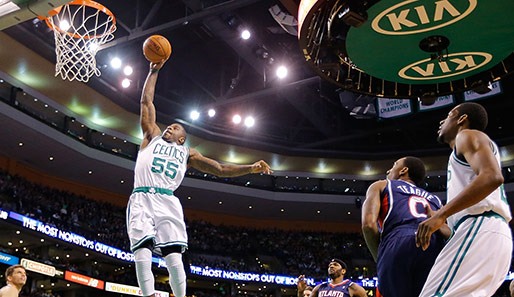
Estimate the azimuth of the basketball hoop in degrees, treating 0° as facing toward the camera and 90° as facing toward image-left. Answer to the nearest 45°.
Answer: approximately 270°

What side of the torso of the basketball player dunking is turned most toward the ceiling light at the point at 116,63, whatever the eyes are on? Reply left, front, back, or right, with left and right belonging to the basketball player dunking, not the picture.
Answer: back

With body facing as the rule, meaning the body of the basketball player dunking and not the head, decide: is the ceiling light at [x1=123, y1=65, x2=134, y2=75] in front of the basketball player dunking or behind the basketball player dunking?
behind

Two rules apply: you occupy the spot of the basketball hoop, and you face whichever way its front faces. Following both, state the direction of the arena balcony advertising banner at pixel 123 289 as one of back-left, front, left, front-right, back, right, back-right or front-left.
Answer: left

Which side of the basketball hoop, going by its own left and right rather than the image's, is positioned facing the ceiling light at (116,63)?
left

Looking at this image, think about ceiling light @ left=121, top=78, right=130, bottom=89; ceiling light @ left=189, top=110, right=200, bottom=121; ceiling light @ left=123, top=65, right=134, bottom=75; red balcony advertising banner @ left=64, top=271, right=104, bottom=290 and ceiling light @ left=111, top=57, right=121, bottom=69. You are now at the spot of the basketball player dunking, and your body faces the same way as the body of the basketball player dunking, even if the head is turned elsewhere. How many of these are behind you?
5

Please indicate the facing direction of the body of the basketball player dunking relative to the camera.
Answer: toward the camera

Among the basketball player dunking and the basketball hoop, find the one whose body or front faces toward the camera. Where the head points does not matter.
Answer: the basketball player dunking

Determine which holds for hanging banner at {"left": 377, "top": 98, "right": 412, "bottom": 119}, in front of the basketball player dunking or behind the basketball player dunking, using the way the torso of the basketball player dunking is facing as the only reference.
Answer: behind

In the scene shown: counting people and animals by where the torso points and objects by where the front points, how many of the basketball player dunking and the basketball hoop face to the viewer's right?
1

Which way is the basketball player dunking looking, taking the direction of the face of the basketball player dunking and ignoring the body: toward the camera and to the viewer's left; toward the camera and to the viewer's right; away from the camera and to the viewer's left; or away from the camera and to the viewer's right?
toward the camera and to the viewer's left
